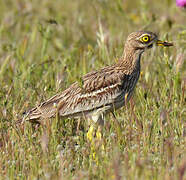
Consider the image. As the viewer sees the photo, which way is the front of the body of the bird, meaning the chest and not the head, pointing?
to the viewer's right
